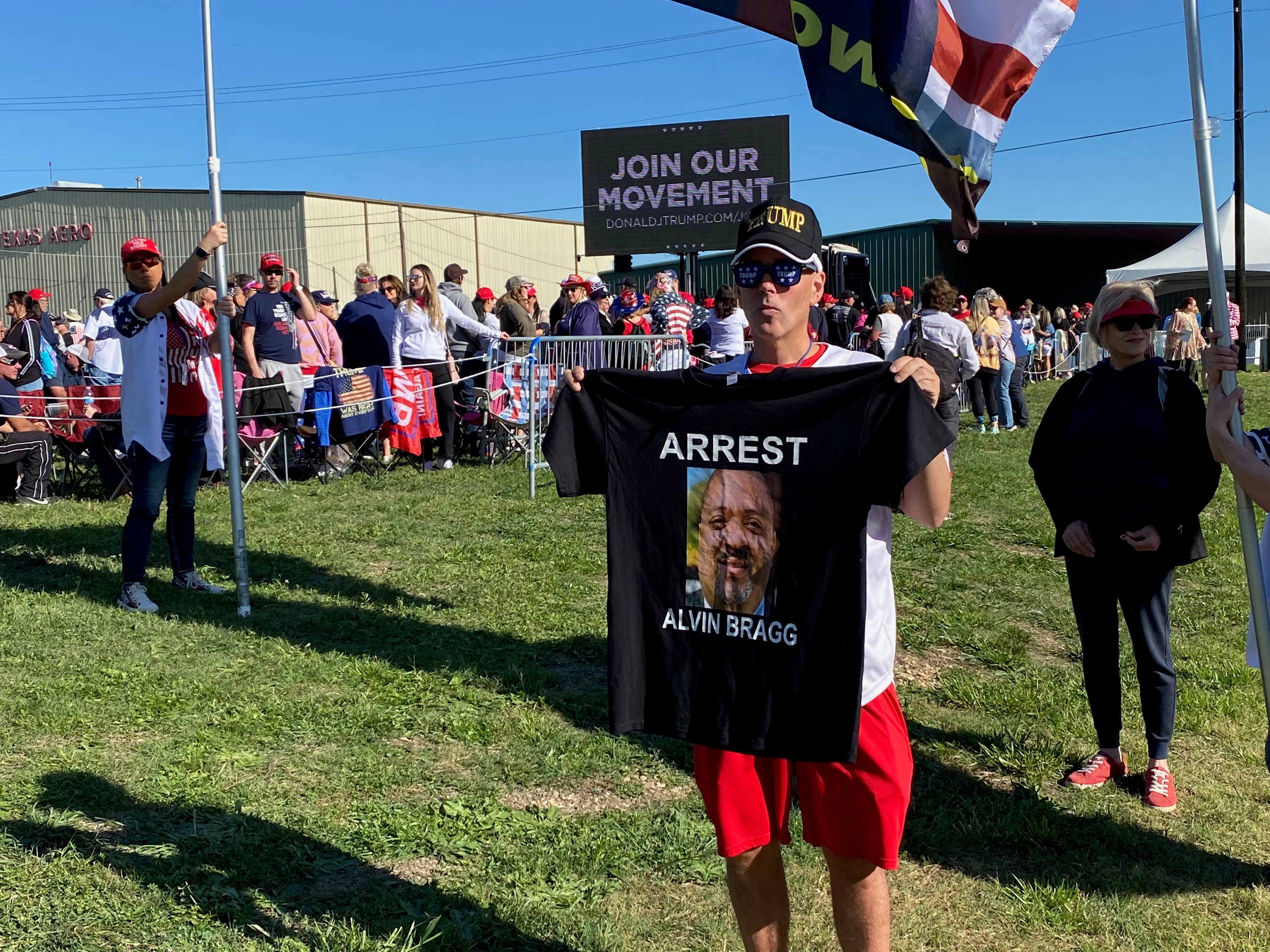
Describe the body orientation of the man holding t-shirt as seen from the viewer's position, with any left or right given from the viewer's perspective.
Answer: facing the viewer

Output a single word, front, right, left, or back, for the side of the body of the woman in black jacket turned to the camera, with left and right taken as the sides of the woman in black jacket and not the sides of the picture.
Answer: front

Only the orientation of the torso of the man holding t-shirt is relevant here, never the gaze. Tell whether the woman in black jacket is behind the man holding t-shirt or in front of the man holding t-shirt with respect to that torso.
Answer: behind

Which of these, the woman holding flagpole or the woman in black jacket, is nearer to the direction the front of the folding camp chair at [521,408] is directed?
the woman holding flagpole

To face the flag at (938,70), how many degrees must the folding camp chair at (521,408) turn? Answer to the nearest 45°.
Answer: approximately 45° to its left

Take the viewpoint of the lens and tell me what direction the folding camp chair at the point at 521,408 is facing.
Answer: facing the viewer and to the left of the viewer

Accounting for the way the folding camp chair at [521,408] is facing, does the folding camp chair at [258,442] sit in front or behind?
in front

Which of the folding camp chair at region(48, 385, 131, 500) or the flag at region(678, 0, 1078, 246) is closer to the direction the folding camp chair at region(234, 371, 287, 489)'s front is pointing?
the flag

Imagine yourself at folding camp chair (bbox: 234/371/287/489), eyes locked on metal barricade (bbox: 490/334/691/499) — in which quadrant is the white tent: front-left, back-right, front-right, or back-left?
front-left

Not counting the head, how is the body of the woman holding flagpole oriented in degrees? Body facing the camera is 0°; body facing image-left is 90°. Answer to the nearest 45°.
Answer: approximately 315°

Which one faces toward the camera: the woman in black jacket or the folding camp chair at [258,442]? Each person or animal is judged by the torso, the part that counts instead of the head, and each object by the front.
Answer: the woman in black jacket

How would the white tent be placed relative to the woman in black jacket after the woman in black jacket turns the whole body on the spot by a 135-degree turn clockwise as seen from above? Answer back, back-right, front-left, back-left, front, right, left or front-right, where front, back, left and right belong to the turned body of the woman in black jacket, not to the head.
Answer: front-right

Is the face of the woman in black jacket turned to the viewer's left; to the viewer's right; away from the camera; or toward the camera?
toward the camera
